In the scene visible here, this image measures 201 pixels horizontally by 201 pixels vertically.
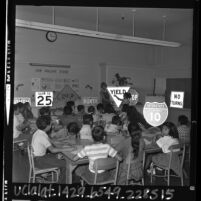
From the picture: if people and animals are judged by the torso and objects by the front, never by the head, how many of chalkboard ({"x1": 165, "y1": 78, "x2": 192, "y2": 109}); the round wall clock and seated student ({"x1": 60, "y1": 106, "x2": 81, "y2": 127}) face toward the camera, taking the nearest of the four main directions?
2

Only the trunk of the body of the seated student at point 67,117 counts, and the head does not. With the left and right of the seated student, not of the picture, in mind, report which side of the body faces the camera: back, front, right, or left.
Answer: back

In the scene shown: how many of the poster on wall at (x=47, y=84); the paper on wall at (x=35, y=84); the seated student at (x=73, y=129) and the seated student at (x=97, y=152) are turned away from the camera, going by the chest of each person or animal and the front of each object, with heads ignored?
2

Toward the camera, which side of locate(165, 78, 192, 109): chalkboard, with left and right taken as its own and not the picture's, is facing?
front

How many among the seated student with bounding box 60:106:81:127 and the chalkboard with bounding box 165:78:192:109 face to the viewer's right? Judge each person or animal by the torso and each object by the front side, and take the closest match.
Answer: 0

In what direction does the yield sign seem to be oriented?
toward the camera
